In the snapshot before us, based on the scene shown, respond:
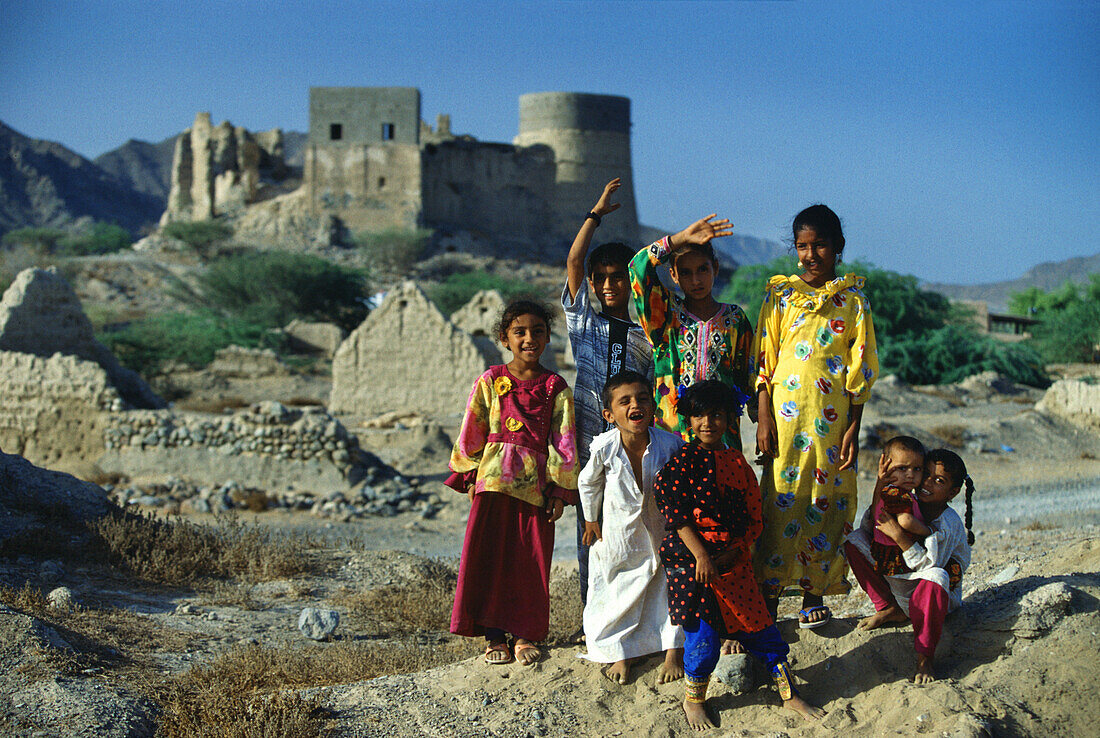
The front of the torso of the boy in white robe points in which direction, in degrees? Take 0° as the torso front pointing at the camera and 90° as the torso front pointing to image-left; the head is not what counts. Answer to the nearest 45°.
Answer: approximately 0°

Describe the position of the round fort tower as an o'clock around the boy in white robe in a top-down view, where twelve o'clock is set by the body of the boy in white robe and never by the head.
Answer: The round fort tower is roughly at 6 o'clock from the boy in white robe.

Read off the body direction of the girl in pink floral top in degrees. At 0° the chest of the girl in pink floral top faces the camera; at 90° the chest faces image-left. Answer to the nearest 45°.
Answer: approximately 0°

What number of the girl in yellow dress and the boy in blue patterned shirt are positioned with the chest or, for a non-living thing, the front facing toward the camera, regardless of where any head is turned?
2

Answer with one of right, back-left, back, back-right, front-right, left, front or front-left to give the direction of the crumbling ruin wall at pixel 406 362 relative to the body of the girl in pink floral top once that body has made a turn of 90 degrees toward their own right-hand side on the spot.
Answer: right
